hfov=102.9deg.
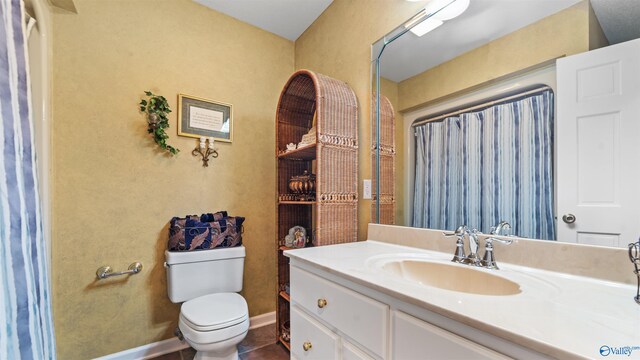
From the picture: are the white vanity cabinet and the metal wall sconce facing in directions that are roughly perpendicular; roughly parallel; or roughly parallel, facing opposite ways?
roughly perpendicular

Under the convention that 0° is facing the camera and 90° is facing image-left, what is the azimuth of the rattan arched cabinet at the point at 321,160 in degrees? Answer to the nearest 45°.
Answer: approximately 45°

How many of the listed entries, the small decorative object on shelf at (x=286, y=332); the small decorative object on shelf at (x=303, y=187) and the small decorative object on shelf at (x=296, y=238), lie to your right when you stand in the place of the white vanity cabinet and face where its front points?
3

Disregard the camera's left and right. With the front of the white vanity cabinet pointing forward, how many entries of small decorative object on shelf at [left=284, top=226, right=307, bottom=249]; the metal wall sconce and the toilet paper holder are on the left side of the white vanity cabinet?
0

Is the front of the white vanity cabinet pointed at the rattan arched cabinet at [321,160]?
no

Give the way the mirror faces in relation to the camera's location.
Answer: facing the viewer and to the left of the viewer

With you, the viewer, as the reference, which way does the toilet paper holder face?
facing the viewer

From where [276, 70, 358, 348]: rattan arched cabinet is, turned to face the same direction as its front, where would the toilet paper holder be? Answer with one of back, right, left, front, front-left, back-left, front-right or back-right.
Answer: front-right

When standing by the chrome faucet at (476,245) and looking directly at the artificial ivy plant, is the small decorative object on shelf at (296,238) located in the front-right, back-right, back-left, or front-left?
front-right

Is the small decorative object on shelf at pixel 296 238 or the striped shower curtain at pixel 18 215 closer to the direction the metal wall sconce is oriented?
the striped shower curtain

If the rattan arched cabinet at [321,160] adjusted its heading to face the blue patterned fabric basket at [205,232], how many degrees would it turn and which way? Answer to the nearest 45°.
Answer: approximately 45° to its right

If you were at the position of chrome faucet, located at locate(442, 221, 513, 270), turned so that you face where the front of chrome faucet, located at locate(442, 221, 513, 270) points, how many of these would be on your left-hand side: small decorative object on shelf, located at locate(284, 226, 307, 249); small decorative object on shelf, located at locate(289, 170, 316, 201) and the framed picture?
0

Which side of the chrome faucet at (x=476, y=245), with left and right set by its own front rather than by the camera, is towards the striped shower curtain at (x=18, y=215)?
front

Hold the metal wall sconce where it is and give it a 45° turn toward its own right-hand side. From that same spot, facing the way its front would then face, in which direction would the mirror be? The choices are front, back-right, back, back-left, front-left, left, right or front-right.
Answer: left

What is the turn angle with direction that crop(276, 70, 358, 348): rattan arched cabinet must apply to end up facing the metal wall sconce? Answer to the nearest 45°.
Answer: approximately 45° to its right

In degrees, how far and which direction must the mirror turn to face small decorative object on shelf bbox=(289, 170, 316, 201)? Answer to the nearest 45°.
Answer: approximately 45° to its right

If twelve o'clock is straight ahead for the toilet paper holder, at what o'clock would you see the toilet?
The toilet is roughly at 10 o'clock from the toilet paper holder.

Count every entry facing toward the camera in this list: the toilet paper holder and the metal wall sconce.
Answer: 2

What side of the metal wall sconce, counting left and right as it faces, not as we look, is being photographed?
front
